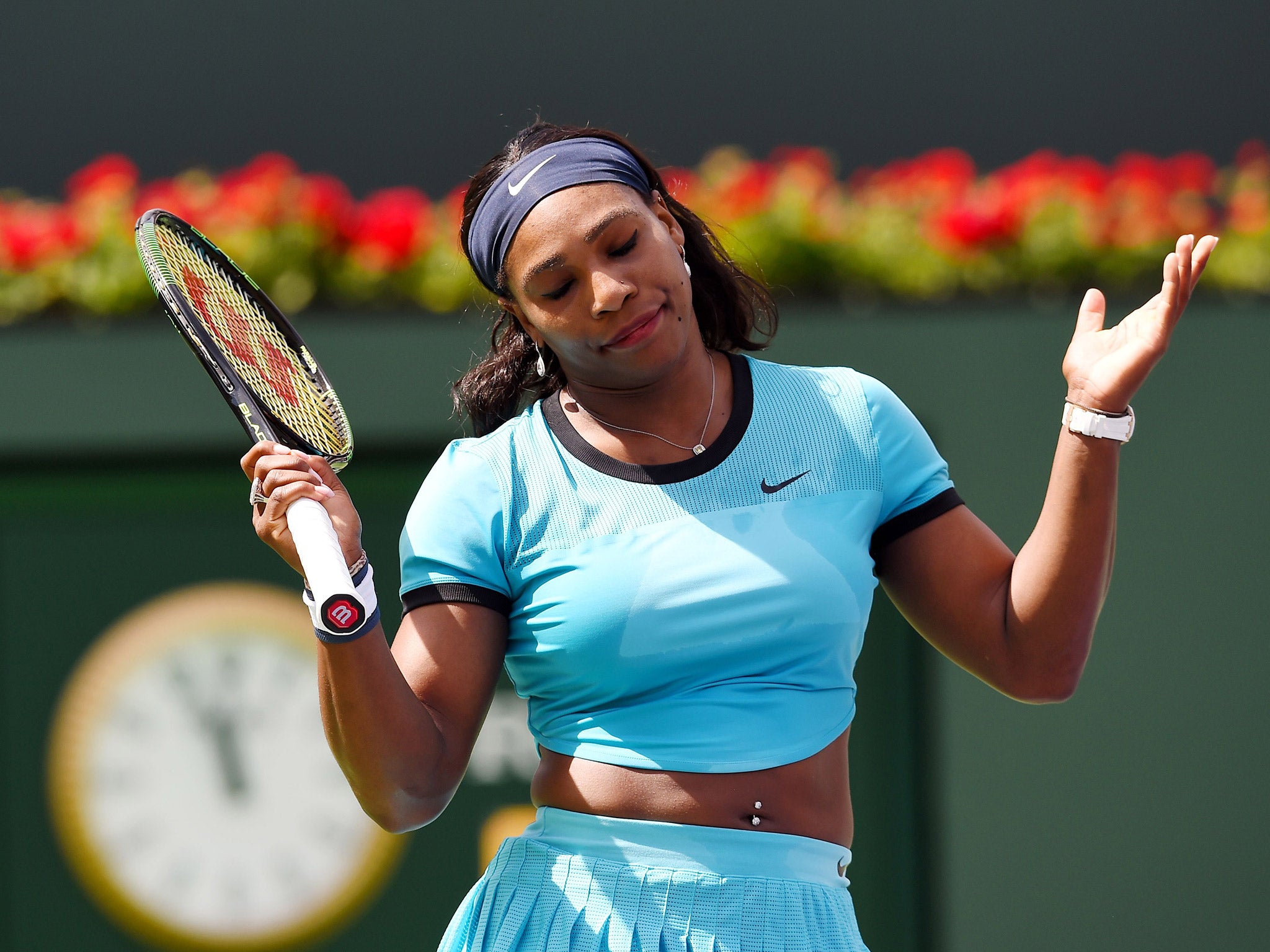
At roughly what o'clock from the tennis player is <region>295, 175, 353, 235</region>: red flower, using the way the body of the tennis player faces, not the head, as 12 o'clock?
The red flower is roughly at 5 o'clock from the tennis player.

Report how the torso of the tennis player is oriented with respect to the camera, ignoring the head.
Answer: toward the camera

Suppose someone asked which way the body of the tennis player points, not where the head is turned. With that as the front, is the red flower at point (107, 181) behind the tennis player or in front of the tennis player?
behind

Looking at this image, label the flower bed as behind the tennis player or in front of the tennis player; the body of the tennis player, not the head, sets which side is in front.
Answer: behind

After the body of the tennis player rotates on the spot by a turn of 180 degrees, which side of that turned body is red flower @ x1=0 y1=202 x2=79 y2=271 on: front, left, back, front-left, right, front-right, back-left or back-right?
front-left

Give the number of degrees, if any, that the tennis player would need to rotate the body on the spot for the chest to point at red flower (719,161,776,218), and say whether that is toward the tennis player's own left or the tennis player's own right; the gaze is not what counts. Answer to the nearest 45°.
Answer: approximately 180°

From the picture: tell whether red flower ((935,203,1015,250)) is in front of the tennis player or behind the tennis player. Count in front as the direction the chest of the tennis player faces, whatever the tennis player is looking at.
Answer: behind

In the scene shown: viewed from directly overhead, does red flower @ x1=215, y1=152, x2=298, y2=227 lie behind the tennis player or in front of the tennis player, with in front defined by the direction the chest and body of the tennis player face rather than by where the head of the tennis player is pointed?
behind
